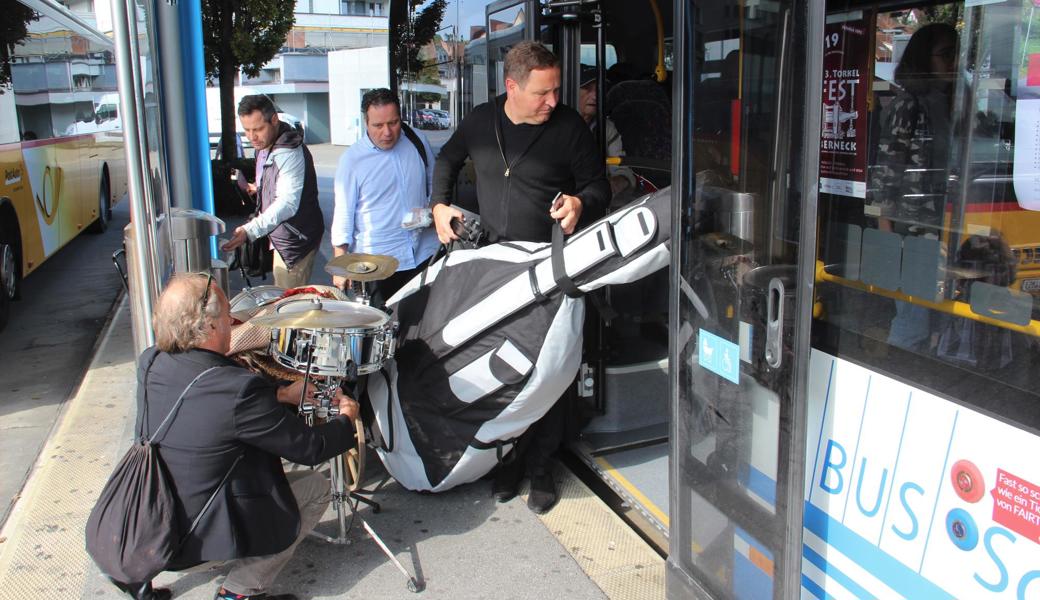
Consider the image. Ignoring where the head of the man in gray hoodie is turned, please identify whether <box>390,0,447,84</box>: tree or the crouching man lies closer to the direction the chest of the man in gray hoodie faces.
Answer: the crouching man

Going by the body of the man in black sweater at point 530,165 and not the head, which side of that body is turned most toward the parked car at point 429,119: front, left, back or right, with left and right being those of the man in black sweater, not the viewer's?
back

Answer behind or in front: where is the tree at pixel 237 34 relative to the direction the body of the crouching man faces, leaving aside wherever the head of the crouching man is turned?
in front

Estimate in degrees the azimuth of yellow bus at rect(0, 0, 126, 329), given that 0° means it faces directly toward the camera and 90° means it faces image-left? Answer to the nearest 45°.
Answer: approximately 45°

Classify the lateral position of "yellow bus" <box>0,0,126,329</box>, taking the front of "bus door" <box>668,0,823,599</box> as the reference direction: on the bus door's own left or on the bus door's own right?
on the bus door's own right

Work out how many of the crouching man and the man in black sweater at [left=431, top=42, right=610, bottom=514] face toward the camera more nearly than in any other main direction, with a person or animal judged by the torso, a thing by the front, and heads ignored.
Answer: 1

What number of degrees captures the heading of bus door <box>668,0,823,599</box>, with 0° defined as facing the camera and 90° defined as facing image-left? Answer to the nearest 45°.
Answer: approximately 45°

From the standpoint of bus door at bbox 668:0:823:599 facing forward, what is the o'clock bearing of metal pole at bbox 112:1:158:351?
The metal pole is roughly at 2 o'clock from the bus door.

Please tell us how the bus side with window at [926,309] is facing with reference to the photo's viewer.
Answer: facing the viewer and to the left of the viewer

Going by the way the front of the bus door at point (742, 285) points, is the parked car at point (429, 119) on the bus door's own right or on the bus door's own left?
on the bus door's own right

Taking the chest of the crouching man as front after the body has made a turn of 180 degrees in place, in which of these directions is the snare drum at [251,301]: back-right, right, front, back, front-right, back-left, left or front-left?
back-right

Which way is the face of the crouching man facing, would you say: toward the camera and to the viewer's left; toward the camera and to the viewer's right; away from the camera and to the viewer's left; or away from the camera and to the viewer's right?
away from the camera and to the viewer's right

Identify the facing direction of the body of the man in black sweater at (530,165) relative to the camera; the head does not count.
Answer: toward the camera

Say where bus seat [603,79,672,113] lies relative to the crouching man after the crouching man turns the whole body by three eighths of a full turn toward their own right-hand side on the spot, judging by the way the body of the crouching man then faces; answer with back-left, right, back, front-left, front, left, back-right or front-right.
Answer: back-left

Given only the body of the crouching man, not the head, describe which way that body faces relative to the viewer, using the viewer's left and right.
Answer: facing away from the viewer and to the right of the viewer

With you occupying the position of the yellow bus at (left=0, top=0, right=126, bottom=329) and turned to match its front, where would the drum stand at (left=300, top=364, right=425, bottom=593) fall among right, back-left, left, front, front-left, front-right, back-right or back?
front-left

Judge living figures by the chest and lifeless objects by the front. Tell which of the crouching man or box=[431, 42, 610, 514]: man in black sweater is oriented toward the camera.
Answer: the man in black sweater

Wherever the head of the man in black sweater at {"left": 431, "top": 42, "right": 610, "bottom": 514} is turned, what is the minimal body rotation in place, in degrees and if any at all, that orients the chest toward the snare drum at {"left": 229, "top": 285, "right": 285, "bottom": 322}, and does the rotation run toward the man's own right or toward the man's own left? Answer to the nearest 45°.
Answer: approximately 90° to the man's own right
